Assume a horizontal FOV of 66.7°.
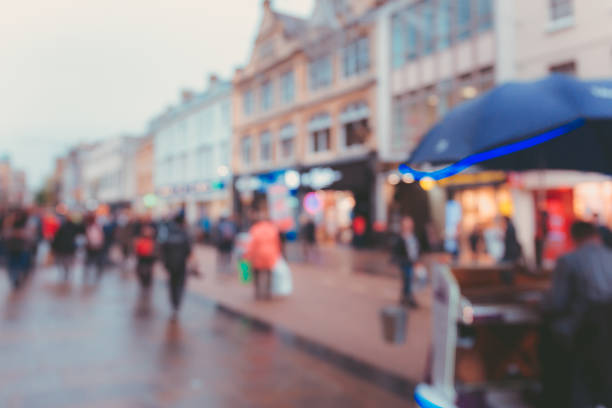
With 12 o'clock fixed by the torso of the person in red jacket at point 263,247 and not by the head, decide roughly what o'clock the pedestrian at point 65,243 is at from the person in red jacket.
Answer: The pedestrian is roughly at 10 o'clock from the person in red jacket.

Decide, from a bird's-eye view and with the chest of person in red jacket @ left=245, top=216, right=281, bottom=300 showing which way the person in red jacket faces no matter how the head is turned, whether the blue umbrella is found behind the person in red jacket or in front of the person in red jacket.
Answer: behind

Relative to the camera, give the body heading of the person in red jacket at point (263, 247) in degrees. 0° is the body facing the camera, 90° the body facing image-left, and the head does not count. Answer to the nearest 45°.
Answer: approximately 180°

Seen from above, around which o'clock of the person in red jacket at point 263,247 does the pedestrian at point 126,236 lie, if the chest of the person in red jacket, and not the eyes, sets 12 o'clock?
The pedestrian is roughly at 11 o'clock from the person in red jacket.

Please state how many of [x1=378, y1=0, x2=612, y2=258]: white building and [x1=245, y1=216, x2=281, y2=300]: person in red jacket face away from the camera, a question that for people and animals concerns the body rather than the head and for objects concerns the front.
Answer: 1

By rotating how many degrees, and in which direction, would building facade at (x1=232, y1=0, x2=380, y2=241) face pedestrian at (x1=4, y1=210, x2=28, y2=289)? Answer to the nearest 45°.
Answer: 0° — it already faces them

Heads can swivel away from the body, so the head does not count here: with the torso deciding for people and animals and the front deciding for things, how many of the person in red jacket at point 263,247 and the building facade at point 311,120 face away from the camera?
1

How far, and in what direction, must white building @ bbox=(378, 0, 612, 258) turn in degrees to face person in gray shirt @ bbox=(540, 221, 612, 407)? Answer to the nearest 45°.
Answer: approximately 45° to its left

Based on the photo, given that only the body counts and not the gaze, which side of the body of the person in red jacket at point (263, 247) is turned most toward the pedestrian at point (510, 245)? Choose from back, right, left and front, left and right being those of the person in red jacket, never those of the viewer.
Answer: right
